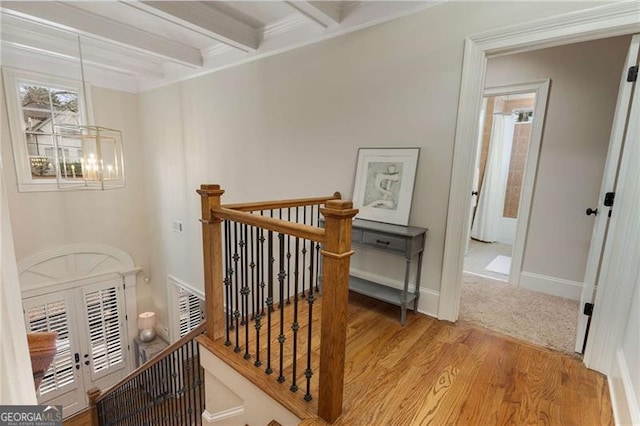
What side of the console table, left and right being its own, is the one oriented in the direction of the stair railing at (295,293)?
front

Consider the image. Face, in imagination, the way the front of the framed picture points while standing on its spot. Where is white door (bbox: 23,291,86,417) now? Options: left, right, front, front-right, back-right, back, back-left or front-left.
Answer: front-right

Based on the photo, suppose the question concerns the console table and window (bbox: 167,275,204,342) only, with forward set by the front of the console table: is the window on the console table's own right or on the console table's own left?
on the console table's own right

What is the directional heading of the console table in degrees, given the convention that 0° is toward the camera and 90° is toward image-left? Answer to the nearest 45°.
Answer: approximately 45°

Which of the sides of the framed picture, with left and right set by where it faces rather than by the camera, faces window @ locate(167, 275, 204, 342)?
right

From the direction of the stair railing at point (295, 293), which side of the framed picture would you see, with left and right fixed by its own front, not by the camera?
front

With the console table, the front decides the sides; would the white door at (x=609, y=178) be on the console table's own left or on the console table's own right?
on the console table's own left

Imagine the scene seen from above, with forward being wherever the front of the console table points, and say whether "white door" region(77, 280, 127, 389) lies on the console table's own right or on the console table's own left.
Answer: on the console table's own right

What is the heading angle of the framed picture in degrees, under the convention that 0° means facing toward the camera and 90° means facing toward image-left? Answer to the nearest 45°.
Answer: approximately 45°

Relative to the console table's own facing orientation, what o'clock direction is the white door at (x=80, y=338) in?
The white door is roughly at 2 o'clock from the console table.

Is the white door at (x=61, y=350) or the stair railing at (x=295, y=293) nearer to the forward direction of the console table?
the stair railing

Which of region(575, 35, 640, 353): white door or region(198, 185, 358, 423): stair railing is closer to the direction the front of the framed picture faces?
the stair railing

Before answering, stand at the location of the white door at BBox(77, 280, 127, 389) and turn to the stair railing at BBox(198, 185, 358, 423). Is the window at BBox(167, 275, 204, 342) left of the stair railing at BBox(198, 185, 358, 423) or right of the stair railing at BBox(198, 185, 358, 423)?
left

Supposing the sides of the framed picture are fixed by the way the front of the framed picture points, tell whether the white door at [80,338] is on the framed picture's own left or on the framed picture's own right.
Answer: on the framed picture's own right
